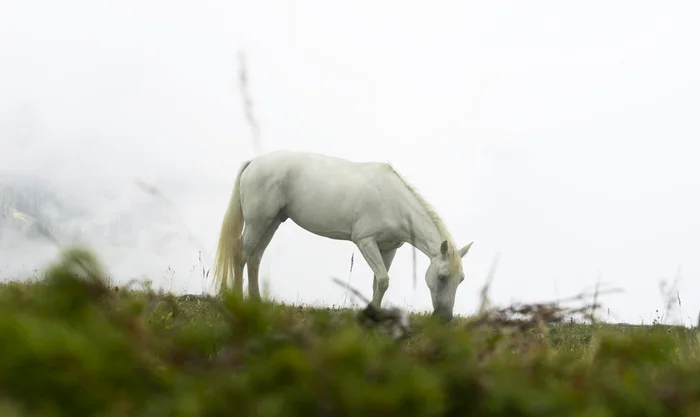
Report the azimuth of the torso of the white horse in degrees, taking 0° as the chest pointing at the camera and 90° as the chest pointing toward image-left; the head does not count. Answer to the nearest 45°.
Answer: approximately 270°
